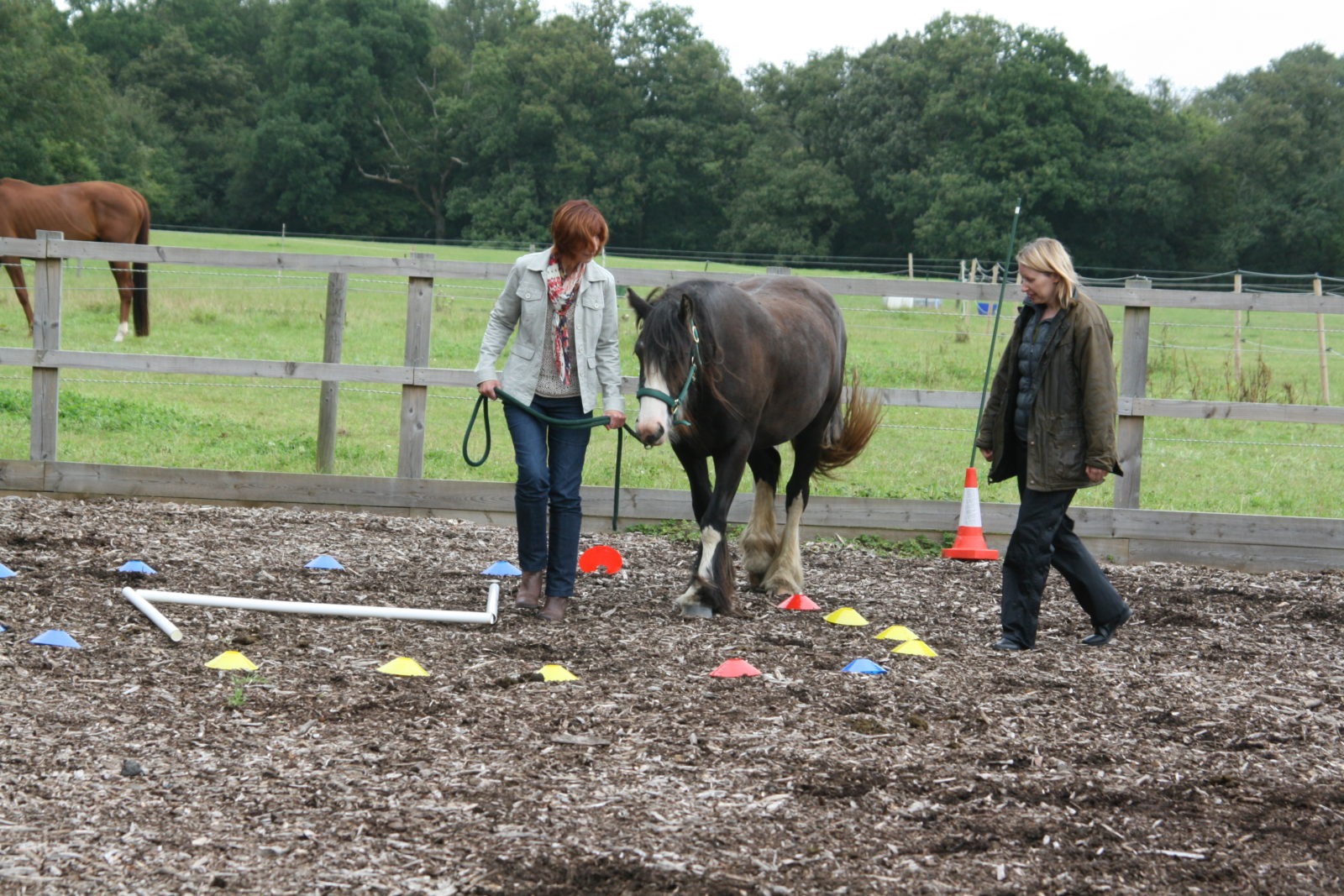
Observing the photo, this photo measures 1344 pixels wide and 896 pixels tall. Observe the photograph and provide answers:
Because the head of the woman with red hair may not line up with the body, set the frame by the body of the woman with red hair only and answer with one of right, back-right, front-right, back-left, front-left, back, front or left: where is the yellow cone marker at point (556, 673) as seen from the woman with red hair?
front

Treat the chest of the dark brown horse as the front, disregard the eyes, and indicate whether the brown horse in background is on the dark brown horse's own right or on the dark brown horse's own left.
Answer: on the dark brown horse's own right

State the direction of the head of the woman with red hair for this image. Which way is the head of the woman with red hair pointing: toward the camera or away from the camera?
toward the camera

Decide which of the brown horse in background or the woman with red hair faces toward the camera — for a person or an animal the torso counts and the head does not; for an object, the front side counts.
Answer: the woman with red hair

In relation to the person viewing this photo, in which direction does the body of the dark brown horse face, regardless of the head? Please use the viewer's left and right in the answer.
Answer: facing the viewer and to the left of the viewer

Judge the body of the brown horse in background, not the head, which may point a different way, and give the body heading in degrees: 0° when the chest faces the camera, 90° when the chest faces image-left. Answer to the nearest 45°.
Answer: approximately 90°

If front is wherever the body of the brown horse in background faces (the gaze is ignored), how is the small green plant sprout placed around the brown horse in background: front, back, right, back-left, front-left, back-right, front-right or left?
left

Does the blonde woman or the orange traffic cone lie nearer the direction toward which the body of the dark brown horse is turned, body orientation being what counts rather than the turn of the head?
the blonde woman

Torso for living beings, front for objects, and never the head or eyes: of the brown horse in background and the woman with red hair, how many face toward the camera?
1

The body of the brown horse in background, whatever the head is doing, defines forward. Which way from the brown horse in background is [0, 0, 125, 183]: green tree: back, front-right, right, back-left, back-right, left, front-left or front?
right

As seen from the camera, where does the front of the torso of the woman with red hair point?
toward the camera

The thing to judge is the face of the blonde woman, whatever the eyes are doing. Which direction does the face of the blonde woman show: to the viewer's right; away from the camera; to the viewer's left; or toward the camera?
to the viewer's left
